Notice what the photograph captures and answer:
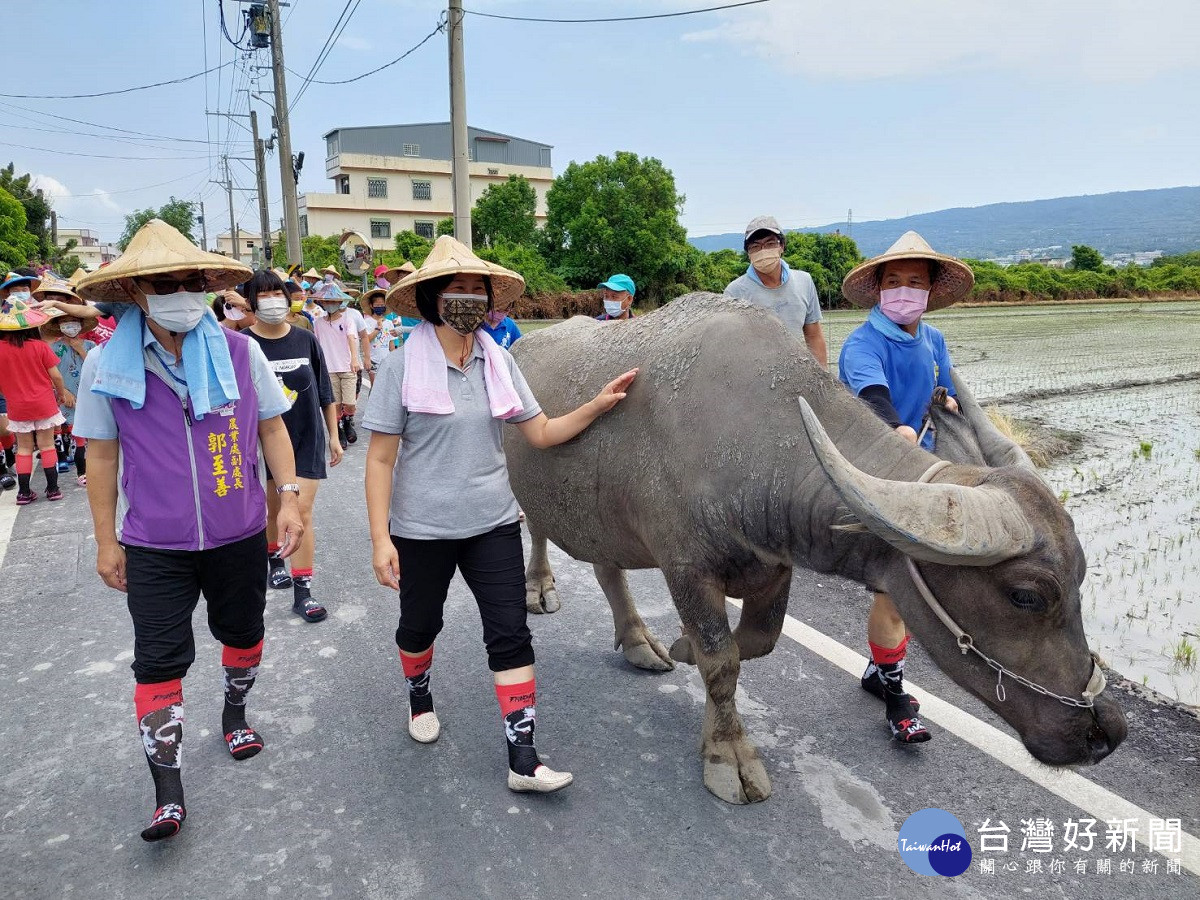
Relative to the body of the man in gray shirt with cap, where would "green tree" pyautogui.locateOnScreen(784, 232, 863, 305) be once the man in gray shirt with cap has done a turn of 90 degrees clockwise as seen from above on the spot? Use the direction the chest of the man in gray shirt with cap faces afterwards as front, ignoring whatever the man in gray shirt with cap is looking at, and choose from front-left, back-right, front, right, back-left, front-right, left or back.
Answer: right

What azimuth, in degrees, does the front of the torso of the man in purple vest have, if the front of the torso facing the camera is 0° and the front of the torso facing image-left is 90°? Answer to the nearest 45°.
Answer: approximately 0°

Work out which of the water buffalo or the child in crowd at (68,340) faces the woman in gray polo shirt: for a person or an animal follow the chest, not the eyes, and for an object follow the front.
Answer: the child in crowd

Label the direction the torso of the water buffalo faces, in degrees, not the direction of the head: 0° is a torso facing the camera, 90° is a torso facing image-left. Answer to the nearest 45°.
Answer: approximately 315°

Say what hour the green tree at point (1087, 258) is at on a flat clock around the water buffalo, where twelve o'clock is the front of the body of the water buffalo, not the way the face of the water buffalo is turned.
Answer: The green tree is roughly at 8 o'clock from the water buffalo.

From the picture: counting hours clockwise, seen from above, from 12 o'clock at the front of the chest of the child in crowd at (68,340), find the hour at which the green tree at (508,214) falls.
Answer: The green tree is roughly at 7 o'clock from the child in crowd.

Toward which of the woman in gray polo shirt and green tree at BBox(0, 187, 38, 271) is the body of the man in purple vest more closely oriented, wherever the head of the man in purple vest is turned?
the woman in gray polo shirt

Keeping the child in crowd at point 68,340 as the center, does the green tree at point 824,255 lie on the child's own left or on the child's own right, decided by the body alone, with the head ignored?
on the child's own left
